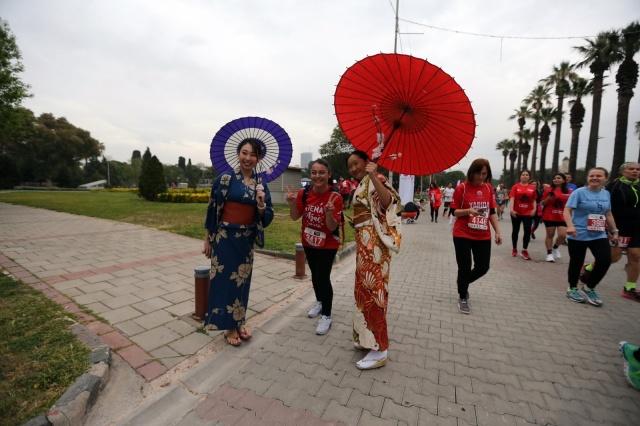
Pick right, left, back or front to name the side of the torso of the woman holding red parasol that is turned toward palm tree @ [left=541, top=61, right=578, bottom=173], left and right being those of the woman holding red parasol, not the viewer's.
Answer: back

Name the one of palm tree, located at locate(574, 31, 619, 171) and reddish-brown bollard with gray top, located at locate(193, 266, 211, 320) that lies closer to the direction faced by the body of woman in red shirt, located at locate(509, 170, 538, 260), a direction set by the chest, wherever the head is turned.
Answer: the reddish-brown bollard with gray top

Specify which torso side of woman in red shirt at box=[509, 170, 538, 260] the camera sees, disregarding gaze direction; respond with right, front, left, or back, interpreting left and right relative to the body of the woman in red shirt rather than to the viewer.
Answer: front

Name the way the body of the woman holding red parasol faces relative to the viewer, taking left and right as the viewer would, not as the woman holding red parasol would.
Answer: facing the viewer and to the left of the viewer

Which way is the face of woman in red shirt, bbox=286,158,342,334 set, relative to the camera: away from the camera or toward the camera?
toward the camera

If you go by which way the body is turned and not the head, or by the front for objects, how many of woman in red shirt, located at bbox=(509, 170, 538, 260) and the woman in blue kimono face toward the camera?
2

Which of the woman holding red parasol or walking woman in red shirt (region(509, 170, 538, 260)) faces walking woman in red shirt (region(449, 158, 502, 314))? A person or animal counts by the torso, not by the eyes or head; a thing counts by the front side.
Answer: walking woman in red shirt (region(509, 170, 538, 260))

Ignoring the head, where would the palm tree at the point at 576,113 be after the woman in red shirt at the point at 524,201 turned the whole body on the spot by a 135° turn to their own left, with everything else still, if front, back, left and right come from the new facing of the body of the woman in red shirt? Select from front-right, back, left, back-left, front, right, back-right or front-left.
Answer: front-left

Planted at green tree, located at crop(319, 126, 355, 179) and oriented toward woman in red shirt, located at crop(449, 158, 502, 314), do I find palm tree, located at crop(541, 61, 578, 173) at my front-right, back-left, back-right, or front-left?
front-left

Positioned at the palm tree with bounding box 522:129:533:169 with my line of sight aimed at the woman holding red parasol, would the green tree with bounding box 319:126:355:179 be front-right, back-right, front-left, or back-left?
front-right

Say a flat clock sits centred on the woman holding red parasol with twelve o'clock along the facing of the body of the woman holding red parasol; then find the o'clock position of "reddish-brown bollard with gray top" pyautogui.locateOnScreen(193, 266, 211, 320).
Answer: The reddish-brown bollard with gray top is roughly at 2 o'clock from the woman holding red parasol.

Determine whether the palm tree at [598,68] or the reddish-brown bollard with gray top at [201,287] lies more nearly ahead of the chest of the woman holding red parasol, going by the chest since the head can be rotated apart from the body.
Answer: the reddish-brown bollard with gray top

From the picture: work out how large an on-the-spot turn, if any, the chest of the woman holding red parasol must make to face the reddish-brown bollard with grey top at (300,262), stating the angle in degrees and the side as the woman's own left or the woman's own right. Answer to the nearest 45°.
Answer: approximately 90° to the woman's own right
